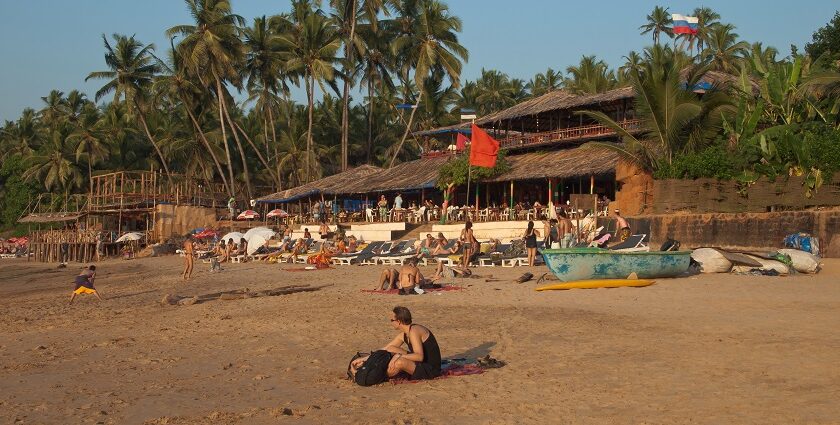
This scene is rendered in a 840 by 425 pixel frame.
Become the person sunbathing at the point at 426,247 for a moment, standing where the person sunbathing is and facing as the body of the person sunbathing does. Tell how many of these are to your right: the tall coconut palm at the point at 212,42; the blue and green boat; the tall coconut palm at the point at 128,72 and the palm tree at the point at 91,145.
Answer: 3

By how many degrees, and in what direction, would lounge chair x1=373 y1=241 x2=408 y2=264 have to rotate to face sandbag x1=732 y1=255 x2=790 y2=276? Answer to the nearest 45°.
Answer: approximately 90° to its left

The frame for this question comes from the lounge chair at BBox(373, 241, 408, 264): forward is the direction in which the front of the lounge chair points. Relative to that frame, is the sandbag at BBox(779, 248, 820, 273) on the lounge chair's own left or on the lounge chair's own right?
on the lounge chair's own left

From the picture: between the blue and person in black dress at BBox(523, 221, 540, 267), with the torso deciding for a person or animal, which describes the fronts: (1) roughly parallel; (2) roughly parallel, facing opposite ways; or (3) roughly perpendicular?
roughly perpendicular

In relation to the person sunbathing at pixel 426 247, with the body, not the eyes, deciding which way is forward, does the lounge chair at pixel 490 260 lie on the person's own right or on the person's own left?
on the person's own left

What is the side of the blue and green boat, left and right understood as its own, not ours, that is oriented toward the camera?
left

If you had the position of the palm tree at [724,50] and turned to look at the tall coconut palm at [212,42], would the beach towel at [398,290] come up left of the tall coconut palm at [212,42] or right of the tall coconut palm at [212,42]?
left

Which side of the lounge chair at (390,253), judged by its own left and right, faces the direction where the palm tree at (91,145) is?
right

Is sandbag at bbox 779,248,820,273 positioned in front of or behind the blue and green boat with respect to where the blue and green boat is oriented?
behind

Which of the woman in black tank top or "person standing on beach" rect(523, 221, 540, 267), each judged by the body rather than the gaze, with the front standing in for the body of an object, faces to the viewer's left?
the woman in black tank top
